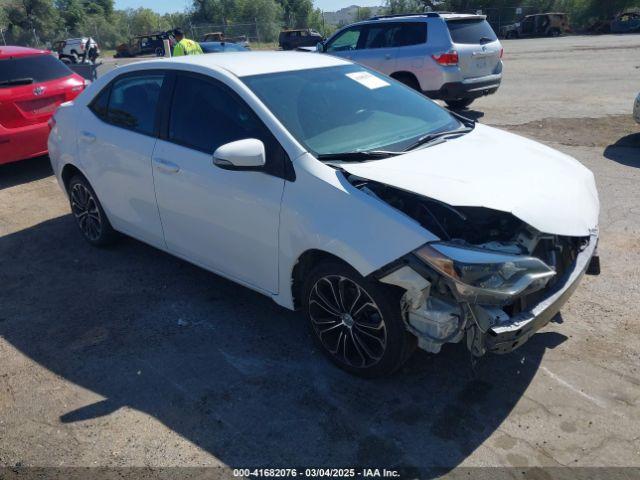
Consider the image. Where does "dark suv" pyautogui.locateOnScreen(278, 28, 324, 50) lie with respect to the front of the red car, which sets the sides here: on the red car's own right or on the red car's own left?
on the red car's own right

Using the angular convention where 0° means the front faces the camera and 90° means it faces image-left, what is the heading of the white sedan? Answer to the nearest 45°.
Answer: approximately 315°

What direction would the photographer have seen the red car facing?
facing away from the viewer and to the left of the viewer

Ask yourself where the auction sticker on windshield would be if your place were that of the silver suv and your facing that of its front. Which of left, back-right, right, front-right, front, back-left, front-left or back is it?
back-left

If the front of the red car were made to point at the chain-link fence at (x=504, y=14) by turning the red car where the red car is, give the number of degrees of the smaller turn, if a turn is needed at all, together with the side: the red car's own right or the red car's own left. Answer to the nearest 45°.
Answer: approximately 90° to the red car's own right

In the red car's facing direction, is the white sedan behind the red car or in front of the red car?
behind

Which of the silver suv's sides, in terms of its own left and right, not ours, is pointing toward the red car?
left

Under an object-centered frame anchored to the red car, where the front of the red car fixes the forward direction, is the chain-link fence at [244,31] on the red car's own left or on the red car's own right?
on the red car's own right

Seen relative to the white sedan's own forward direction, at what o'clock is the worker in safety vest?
The worker in safety vest is roughly at 7 o'clock from the white sedan.
